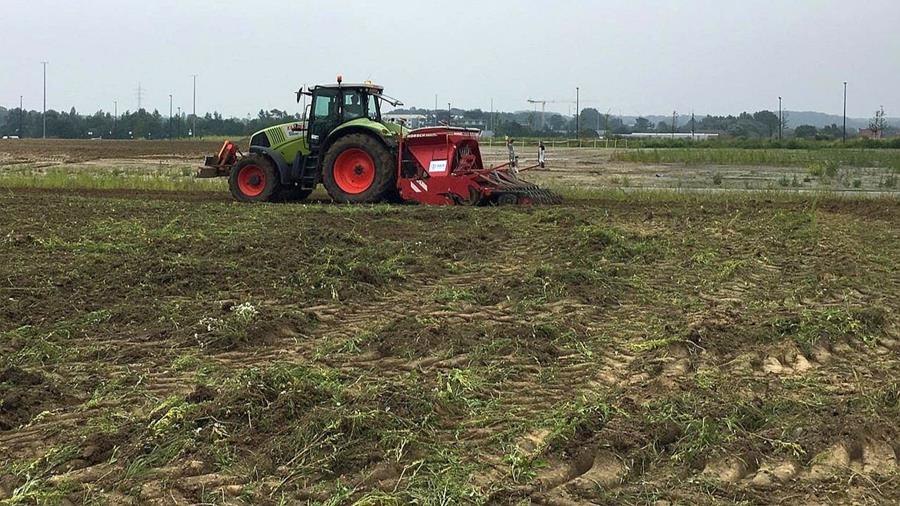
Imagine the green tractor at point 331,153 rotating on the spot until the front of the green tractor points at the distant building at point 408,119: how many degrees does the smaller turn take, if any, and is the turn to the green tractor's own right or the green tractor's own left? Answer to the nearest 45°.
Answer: approximately 135° to the green tractor's own right

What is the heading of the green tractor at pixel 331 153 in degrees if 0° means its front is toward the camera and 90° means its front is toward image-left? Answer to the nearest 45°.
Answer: approximately 90°
